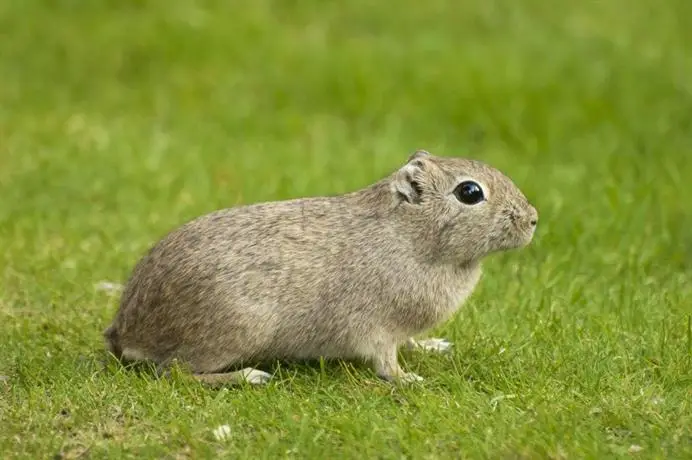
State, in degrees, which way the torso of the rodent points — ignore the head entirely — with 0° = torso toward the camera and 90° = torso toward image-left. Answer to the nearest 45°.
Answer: approximately 270°
